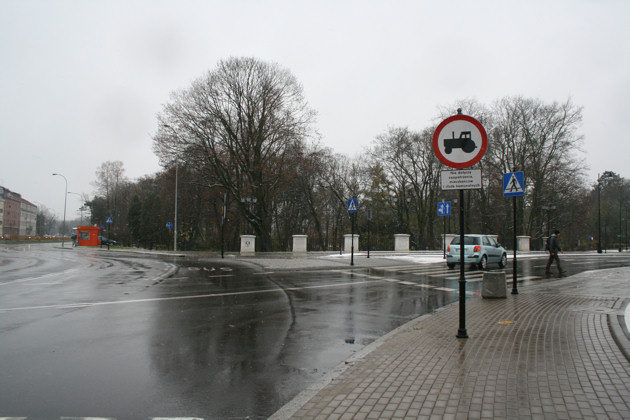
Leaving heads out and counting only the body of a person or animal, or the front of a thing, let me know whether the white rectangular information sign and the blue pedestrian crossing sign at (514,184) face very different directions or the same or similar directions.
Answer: same or similar directions

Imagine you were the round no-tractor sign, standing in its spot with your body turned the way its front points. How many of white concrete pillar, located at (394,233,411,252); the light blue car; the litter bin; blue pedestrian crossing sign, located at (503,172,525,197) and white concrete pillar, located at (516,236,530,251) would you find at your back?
5

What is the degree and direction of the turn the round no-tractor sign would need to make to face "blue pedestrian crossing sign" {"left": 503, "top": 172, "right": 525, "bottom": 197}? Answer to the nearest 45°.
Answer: approximately 180°

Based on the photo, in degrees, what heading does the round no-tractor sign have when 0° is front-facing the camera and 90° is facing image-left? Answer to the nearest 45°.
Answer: approximately 0°

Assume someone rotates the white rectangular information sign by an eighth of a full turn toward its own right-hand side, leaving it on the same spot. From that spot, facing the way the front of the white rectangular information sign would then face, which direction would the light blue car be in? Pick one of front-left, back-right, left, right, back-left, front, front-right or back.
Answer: back-right

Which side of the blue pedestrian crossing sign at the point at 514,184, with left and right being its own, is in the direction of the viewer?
front

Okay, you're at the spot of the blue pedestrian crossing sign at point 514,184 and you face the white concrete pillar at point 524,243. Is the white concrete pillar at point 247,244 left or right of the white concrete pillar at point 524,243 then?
left

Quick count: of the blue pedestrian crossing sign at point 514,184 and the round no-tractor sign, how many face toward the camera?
2

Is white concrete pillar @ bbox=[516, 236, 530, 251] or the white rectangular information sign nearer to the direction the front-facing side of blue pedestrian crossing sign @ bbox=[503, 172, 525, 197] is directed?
the white rectangular information sign

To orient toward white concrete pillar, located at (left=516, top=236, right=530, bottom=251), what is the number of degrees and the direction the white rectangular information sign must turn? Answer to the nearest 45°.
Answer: approximately 180°

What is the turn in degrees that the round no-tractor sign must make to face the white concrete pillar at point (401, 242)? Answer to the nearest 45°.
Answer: approximately 180°

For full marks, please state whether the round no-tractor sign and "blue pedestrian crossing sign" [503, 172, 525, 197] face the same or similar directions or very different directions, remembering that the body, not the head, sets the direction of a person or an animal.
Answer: same or similar directions
